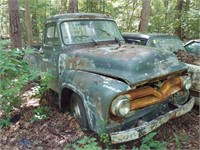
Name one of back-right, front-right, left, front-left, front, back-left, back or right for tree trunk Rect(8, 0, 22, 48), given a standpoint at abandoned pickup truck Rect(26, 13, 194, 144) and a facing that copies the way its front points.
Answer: back

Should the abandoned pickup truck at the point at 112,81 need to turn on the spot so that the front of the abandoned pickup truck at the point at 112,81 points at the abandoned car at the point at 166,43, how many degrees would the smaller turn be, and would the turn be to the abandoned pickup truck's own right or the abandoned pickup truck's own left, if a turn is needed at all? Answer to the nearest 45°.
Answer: approximately 90° to the abandoned pickup truck's own left

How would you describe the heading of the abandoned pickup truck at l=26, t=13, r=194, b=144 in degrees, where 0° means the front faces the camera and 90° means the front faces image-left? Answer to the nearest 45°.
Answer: approximately 315°

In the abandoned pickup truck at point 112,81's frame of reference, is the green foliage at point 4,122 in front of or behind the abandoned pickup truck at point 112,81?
behind

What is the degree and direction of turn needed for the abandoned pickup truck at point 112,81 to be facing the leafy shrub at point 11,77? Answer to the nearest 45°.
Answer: approximately 135° to its right
